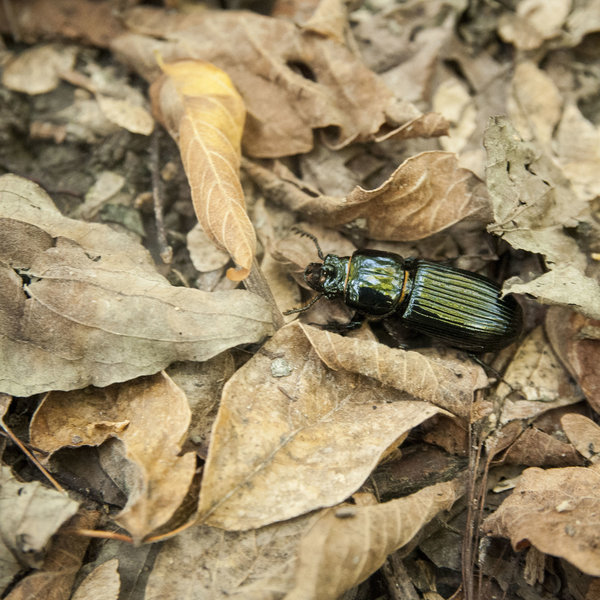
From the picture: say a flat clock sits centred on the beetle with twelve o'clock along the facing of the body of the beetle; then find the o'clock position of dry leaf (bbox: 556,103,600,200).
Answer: The dry leaf is roughly at 4 o'clock from the beetle.

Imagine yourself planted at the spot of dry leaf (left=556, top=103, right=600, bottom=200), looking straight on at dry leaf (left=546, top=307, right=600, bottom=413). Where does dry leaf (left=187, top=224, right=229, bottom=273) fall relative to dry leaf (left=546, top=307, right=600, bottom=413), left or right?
right

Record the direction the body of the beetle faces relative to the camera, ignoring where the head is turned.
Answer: to the viewer's left

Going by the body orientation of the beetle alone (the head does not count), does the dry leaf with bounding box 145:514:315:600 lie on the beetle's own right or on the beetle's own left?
on the beetle's own left

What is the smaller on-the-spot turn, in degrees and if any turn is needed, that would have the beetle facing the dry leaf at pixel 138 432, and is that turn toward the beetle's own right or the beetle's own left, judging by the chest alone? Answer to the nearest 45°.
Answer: approximately 45° to the beetle's own left
